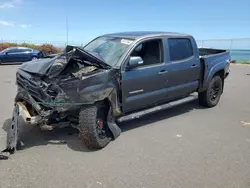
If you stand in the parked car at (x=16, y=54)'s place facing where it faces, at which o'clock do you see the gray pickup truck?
The gray pickup truck is roughly at 9 o'clock from the parked car.

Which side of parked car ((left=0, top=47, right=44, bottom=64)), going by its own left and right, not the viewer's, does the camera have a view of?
left

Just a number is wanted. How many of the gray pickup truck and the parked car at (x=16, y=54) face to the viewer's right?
0

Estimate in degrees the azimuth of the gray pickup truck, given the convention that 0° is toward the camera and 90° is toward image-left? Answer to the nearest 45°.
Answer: approximately 45°

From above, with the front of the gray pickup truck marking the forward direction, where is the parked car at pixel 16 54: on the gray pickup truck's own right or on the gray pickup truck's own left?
on the gray pickup truck's own right
